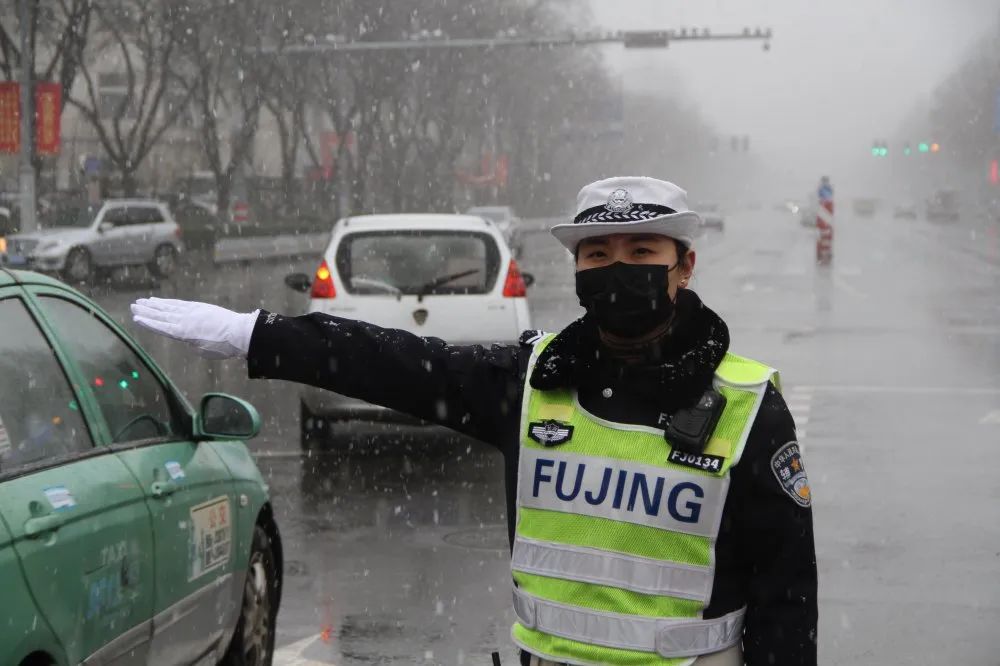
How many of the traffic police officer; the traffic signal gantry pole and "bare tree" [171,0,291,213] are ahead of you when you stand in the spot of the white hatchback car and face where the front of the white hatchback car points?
2

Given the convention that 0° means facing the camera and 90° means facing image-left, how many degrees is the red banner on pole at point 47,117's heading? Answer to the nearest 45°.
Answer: approximately 0°

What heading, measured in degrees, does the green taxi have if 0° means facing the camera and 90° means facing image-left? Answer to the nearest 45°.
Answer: approximately 225°

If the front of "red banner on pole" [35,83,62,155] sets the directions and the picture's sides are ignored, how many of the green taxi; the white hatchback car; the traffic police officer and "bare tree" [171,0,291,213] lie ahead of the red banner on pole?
3

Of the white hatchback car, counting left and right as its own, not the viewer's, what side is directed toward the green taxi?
back

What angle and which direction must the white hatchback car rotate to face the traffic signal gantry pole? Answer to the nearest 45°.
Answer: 0° — it already faces it

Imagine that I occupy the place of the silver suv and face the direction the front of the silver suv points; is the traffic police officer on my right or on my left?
on my left

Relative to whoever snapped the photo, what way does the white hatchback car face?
facing away from the viewer

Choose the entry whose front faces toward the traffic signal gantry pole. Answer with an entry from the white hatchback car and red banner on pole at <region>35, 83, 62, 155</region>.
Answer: the white hatchback car

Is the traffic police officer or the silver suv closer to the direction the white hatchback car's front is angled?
the silver suv

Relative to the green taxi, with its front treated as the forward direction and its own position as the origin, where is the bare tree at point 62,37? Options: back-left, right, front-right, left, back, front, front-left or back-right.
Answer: front-left

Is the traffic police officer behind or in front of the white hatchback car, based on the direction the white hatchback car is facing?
behind

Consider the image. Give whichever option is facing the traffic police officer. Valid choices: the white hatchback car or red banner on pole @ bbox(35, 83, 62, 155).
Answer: the red banner on pole

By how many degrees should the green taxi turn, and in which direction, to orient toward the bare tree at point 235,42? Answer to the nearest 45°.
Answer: approximately 45° to its left

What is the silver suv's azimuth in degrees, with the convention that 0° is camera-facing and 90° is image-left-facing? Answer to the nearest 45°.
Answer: approximately 45°
